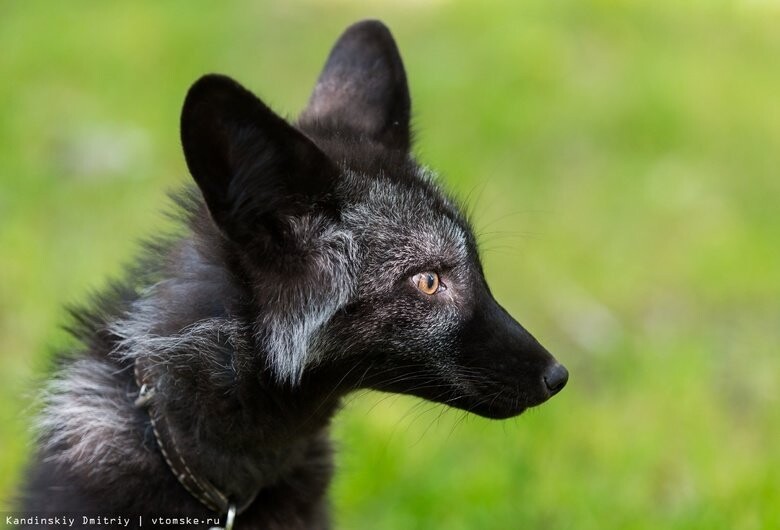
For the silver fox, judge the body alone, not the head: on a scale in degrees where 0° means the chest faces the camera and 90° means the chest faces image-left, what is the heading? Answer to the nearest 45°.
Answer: approximately 270°
